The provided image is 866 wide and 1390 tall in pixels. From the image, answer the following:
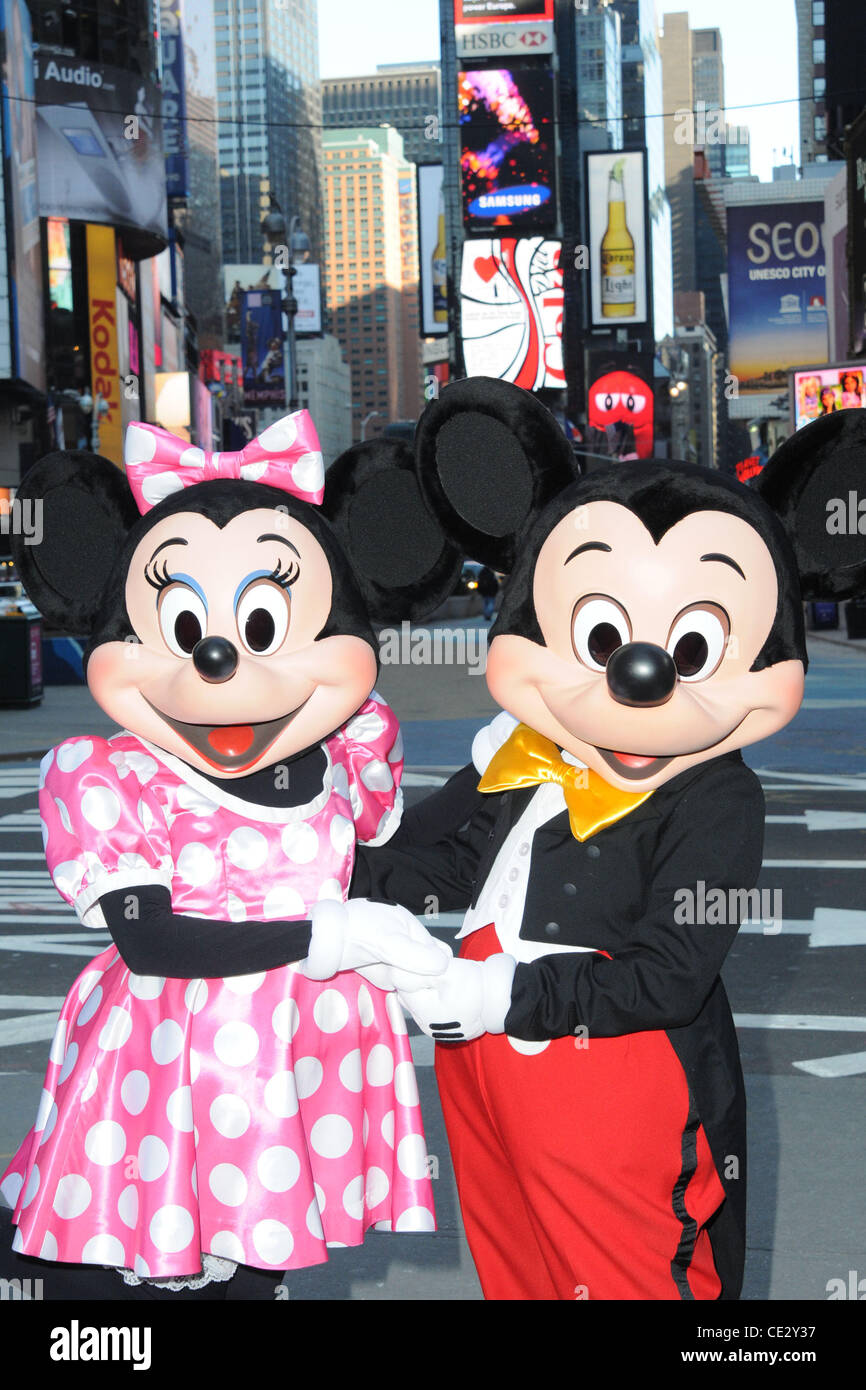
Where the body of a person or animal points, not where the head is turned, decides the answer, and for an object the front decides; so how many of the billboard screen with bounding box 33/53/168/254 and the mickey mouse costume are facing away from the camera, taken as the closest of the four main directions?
0

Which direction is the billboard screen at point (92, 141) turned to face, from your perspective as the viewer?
facing the viewer and to the right of the viewer

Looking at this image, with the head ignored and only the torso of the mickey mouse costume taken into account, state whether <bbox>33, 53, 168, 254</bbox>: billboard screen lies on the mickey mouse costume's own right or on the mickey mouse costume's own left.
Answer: on the mickey mouse costume's own right

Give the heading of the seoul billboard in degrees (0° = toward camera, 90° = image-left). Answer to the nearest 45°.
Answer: approximately 0°

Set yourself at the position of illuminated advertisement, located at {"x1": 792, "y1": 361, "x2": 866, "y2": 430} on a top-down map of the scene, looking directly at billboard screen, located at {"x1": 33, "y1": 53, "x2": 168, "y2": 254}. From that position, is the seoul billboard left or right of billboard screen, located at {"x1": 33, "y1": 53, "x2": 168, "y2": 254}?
right

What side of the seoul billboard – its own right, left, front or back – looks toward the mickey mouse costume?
front

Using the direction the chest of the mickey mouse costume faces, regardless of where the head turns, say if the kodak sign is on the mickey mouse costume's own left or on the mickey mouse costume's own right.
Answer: on the mickey mouse costume's own right

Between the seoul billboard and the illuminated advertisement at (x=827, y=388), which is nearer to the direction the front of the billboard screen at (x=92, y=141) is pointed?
the illuminated advertisement

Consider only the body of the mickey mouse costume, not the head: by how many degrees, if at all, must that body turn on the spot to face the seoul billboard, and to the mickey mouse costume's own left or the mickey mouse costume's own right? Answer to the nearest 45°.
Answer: approximately 135° to the mickey mouse costume's own right

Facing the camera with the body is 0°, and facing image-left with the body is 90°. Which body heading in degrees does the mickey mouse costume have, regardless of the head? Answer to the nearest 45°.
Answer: approximately 45°

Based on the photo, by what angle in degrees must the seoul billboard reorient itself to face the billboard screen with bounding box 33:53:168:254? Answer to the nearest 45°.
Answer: approximately 45° to its right

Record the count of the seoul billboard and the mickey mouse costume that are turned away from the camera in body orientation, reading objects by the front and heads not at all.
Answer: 0

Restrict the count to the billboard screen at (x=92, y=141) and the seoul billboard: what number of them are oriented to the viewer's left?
0
